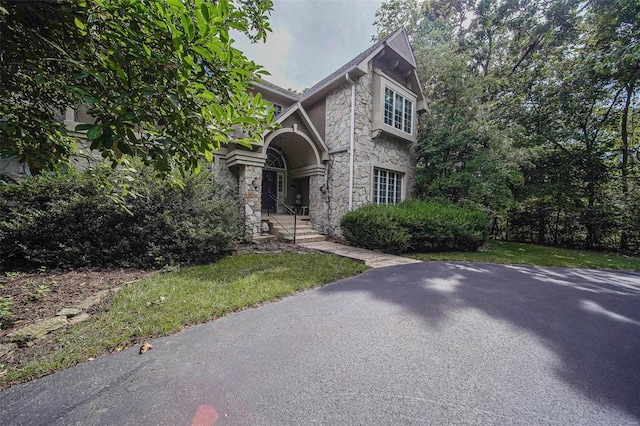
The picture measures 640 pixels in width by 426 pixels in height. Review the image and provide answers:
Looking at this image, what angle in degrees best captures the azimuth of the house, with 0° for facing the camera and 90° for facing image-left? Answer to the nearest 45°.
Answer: approximately 315°

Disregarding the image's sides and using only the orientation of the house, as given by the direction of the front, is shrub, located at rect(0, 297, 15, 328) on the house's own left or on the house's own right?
on the house's own right

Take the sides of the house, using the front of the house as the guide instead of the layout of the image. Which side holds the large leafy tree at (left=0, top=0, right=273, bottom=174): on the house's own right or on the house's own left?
on the house's own right
